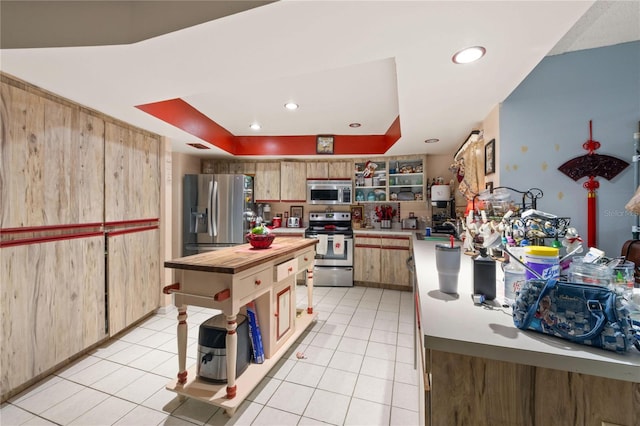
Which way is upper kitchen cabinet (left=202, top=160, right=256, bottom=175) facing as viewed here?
toward the camera

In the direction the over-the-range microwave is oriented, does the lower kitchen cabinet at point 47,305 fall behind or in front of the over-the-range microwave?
in front

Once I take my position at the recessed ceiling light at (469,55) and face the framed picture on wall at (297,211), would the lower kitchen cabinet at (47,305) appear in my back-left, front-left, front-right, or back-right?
front-left

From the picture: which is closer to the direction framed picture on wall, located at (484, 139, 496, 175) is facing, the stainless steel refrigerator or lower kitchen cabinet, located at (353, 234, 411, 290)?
the stainless steel refrigerator

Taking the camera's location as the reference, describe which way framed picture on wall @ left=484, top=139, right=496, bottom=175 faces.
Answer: facing the viewer and to the left of the viewer

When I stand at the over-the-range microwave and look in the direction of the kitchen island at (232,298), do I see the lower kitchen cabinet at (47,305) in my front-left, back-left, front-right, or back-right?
front-right

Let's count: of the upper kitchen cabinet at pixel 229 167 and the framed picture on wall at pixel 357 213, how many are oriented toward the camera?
2

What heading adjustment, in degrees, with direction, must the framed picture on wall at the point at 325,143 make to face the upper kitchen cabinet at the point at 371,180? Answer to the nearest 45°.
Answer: approximately 135° to its left

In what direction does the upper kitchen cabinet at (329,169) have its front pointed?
toward the camera

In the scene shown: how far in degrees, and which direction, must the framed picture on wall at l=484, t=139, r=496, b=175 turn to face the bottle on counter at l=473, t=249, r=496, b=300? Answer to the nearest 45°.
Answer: approximately 45° to its left

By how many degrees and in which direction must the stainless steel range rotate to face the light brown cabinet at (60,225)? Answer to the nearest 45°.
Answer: approximately 45° to its right
